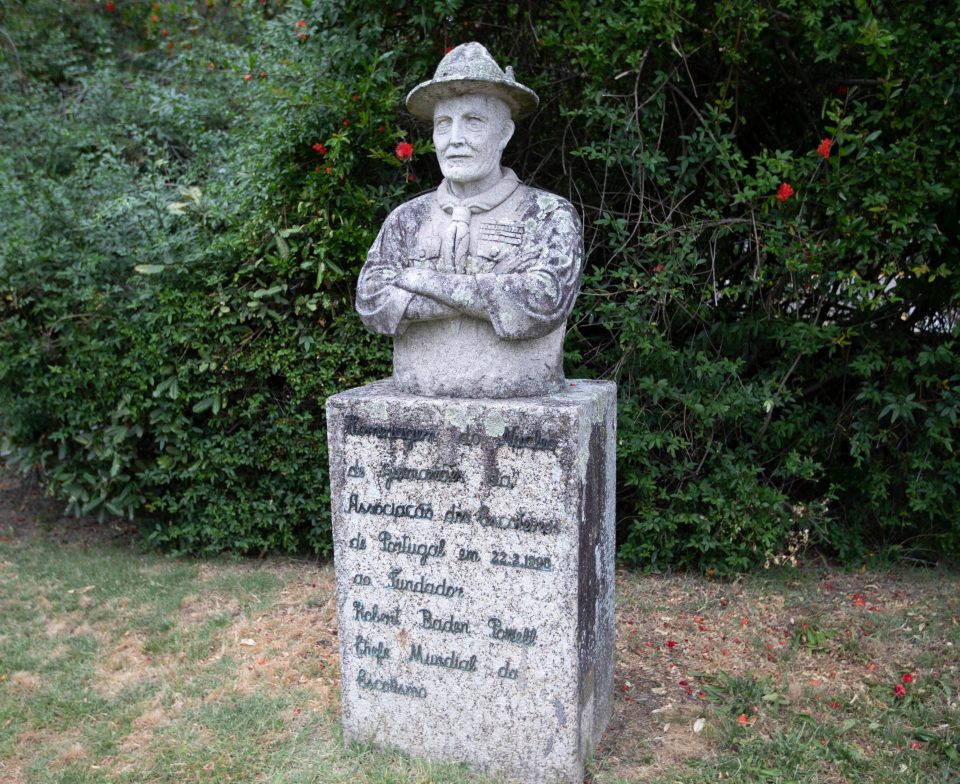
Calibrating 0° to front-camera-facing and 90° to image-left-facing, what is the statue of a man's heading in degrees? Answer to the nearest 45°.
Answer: approximately 45°
